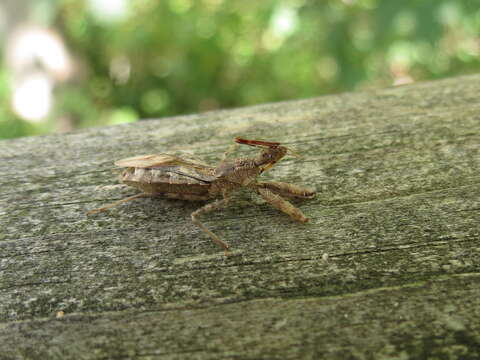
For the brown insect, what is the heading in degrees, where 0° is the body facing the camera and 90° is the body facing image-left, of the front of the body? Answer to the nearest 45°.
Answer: approximately 270°
